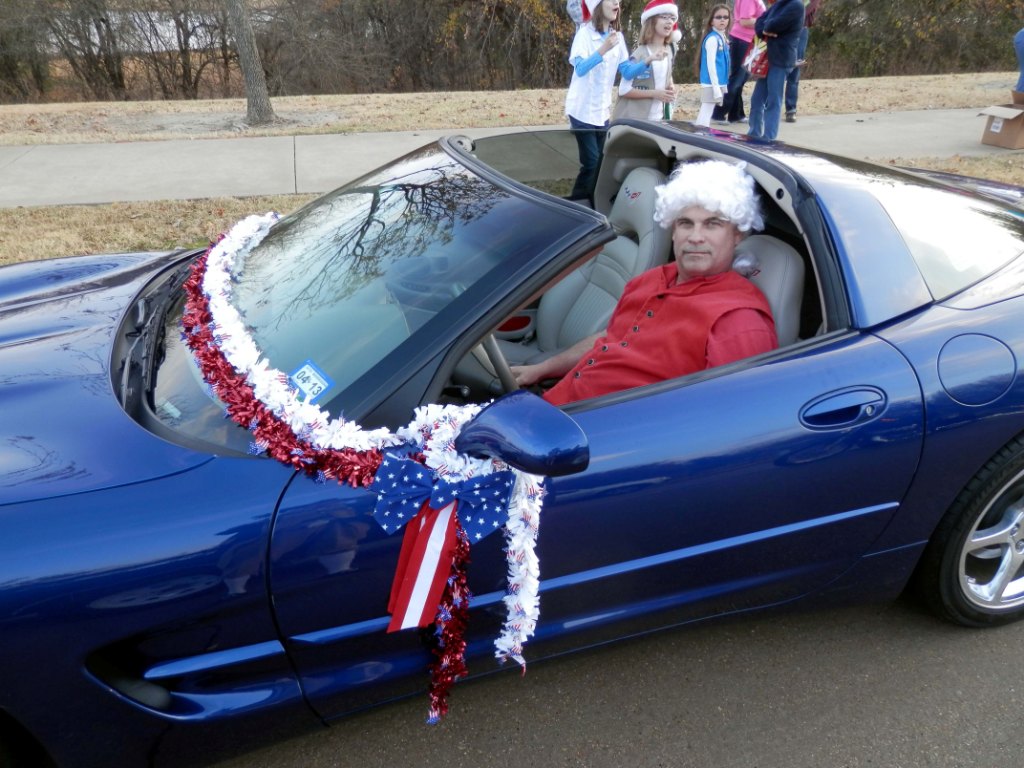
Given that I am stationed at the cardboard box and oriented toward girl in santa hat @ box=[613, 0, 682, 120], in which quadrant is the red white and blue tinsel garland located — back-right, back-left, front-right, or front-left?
front-left

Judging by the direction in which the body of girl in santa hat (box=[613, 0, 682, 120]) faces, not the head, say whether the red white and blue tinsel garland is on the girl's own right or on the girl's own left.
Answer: on the girl's own right

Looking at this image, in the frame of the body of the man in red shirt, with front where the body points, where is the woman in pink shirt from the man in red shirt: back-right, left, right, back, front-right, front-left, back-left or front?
back-right

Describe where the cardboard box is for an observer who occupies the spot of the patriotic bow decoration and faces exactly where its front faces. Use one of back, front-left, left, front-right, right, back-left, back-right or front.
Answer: back-left

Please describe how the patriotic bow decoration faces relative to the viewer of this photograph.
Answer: facing the viewer

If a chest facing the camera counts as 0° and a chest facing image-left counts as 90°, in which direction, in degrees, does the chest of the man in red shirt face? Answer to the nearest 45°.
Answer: approximately 45°
